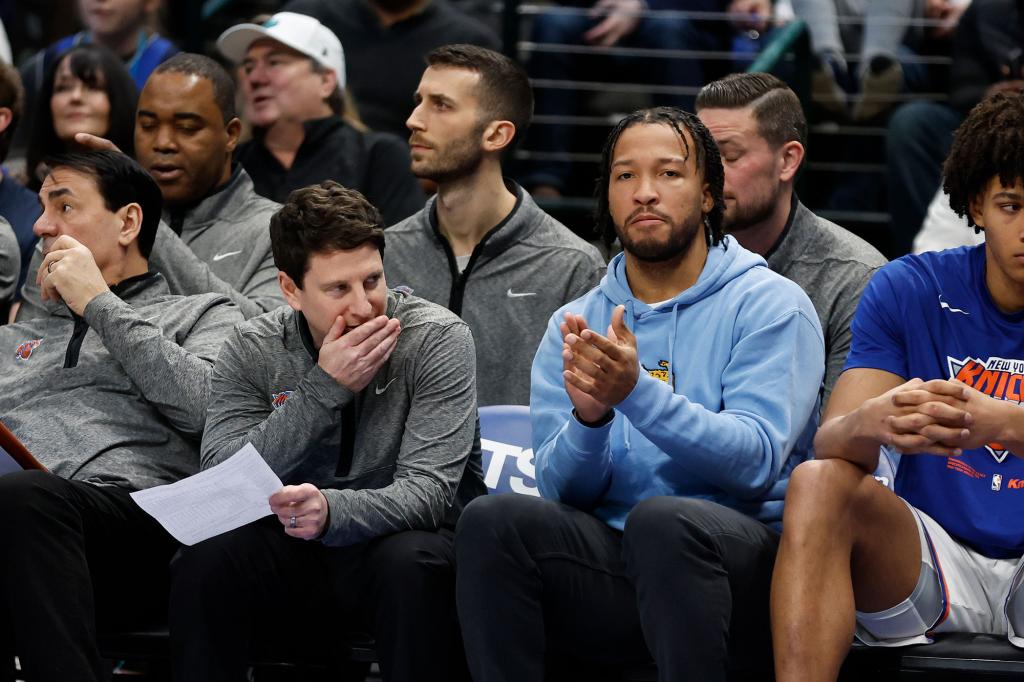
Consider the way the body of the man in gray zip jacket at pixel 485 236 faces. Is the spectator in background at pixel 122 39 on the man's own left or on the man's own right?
on the man's own right

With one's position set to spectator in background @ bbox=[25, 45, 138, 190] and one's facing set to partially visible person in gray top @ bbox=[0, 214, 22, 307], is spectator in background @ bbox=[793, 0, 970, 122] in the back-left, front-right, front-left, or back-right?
back-left

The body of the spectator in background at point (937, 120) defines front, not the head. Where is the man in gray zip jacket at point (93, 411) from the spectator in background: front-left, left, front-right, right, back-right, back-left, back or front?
front

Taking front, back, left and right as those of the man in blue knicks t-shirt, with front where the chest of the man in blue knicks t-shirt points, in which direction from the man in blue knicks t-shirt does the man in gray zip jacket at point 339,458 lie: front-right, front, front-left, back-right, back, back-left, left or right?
right

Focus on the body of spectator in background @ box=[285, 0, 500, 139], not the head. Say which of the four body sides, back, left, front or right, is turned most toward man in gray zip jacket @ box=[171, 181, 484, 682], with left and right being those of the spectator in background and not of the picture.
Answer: front

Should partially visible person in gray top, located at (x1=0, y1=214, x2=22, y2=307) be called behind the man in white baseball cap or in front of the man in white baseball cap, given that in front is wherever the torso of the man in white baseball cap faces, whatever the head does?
in front

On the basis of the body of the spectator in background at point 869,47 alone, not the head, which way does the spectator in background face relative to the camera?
toward the camera

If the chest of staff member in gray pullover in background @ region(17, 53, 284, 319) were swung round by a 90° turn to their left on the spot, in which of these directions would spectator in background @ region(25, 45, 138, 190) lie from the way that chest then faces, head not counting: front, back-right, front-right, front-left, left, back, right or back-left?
back

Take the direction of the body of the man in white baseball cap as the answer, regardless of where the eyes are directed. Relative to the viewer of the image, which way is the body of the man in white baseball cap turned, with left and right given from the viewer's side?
facing the viewer and to the left of the viewer

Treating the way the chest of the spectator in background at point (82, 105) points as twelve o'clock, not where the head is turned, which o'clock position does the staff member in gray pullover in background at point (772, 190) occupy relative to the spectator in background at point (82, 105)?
the staff member in gray pullover in background at point (772, 190) is roughly at 10 o'clock from the spectator in background at point (82, 105).

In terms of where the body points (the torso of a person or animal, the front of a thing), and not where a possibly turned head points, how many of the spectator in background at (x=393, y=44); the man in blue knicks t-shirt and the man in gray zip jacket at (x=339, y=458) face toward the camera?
3

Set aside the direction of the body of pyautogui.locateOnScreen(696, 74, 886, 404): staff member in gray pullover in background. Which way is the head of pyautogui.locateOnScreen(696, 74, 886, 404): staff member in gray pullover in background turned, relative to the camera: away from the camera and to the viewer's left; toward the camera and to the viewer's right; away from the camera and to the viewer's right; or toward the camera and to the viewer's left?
toward the camera and to the viewer's left

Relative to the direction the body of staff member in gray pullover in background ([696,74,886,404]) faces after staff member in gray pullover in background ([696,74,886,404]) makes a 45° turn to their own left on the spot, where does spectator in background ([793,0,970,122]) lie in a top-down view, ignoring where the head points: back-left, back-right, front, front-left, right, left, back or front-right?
back

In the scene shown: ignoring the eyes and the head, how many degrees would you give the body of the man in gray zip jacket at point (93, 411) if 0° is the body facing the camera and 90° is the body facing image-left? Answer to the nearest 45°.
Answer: approximately 45°

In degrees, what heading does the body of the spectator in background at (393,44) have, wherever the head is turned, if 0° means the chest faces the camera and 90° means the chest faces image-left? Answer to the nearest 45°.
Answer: approximately 0°

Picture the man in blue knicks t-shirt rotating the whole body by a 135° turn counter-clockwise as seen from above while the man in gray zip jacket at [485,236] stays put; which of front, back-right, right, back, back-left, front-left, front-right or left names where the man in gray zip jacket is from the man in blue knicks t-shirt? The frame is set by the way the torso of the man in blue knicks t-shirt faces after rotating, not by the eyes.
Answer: left

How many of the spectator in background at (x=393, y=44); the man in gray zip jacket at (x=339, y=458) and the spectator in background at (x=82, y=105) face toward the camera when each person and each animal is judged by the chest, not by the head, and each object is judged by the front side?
3

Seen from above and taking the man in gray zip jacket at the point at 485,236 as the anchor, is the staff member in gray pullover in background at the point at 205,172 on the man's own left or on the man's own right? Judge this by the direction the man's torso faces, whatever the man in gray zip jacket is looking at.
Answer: on the man's own right

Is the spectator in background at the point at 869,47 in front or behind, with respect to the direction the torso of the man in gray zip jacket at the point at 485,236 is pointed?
behind
